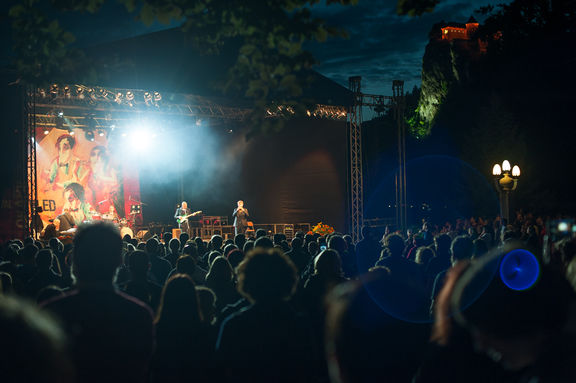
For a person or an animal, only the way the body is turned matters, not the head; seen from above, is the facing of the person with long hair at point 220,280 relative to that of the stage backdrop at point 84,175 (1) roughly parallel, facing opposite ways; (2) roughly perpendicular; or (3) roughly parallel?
roughly parallel, facing opposite ways

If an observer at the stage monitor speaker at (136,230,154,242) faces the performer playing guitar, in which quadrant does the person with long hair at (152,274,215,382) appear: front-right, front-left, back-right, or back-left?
back-right

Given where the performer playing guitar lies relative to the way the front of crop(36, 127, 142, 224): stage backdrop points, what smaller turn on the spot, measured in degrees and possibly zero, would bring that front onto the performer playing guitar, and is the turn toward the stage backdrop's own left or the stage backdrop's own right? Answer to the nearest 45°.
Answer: approximately 45° to the stage backdrop's own left

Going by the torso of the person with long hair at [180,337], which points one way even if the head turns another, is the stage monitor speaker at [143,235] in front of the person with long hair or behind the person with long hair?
in front

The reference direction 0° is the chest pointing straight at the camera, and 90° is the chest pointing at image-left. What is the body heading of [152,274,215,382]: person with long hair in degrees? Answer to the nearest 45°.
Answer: approximately 180°

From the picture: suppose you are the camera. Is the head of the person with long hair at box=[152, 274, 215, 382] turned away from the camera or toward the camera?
away from the camera

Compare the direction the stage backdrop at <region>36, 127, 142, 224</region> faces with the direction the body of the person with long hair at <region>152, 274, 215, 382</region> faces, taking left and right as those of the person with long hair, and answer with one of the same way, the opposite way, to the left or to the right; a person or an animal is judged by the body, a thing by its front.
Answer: the opposite way

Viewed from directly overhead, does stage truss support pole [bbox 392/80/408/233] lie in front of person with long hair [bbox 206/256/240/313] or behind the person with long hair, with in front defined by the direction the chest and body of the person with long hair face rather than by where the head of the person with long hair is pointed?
in front

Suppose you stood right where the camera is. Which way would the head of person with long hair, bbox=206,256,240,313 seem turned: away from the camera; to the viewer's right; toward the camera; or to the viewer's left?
away from the camera

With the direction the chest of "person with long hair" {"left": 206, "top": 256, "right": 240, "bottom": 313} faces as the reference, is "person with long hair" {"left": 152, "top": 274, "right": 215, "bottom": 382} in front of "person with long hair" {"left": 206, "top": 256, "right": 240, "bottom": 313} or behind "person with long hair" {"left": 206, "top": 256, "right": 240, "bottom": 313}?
behind

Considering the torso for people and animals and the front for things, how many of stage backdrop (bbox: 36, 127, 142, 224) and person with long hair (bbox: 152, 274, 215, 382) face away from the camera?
1

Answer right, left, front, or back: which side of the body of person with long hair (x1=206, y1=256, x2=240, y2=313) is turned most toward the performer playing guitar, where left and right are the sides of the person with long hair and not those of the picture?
front

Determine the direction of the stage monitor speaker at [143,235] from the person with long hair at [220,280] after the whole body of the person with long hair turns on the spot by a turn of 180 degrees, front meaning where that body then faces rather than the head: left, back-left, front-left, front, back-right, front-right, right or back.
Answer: back

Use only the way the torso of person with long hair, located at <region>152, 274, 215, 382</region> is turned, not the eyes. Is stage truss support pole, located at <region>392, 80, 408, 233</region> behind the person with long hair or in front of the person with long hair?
in front

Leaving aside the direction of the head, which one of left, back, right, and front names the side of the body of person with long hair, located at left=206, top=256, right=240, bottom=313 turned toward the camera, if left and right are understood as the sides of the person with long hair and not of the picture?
back

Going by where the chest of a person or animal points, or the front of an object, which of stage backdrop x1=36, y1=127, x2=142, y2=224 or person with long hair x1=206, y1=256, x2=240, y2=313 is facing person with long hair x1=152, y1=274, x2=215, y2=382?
the stage backdrop

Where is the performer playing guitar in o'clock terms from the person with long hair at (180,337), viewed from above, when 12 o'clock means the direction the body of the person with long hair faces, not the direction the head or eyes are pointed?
The performer playing guitar is roughly at 12 o'clock from the person with long hair.

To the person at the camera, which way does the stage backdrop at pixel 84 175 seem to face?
facing the viewer
